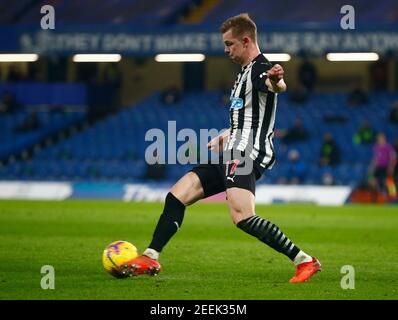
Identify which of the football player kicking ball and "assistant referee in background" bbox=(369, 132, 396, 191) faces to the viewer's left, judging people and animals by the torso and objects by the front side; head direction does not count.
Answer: the football player kicking ball

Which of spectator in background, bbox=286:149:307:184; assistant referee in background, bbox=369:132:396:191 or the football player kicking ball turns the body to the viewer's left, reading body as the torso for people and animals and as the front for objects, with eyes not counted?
the football player kicking ball

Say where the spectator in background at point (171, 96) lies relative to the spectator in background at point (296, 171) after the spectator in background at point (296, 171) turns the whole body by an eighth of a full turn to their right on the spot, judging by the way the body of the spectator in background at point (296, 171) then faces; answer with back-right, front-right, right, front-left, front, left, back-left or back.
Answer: right

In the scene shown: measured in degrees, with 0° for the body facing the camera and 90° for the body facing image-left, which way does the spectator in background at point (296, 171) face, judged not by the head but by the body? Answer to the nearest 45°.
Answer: approximately 0°

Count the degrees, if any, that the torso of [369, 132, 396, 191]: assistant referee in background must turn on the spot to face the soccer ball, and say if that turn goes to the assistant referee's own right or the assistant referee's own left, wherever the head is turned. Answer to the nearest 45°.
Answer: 0° — they already face it

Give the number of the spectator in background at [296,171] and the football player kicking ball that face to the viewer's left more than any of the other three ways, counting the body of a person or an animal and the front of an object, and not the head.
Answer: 1

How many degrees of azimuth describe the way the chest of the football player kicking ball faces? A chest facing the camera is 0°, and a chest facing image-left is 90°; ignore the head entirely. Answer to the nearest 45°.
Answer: approximately 90°

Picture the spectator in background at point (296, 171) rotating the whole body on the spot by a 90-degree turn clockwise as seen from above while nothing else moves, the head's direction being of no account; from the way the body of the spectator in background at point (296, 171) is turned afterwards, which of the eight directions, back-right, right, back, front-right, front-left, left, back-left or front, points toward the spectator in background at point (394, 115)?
back-right

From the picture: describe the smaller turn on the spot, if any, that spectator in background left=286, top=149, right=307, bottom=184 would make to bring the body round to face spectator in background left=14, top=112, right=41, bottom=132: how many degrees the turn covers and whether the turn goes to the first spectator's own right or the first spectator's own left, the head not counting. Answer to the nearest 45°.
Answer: approximately 135° to the first spectator's own right

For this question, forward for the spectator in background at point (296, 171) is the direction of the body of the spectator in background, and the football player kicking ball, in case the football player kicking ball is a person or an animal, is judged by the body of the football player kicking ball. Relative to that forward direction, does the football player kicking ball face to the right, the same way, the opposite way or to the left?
to the right
